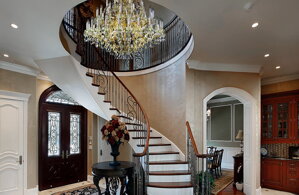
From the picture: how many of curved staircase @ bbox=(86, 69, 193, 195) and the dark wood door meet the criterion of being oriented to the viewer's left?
0

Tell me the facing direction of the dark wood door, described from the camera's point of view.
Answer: facing the viewer and to the right of the viewer

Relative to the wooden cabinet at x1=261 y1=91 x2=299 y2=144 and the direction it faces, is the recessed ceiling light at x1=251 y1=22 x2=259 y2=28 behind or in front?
in front

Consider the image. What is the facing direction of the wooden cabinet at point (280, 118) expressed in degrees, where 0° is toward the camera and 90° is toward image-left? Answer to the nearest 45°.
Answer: approximately 45°

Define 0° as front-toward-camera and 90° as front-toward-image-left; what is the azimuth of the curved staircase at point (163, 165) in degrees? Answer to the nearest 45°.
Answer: approximately 0°
